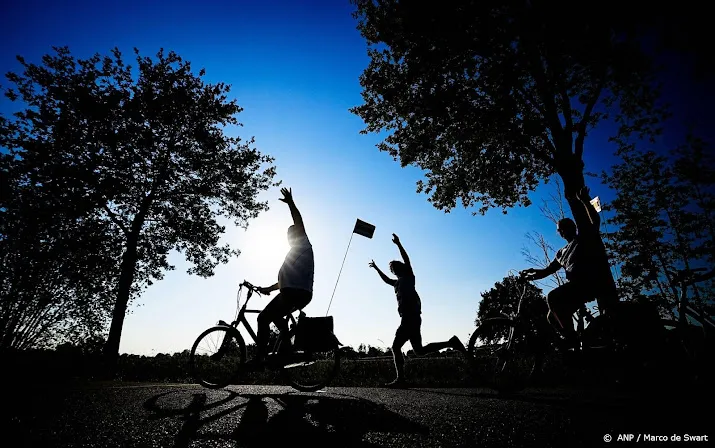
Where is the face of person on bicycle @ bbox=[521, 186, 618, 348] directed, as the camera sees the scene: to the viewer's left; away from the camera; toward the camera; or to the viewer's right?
to the viewer's left

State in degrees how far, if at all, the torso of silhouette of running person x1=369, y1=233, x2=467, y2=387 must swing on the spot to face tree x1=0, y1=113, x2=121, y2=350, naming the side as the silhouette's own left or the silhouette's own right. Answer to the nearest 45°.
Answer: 0° — they already face it

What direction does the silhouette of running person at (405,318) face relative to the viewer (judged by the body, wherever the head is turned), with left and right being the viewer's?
facing to the left of the viewer

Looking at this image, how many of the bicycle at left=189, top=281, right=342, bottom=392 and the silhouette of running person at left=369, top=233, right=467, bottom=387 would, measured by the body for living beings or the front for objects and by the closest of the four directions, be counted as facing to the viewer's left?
2

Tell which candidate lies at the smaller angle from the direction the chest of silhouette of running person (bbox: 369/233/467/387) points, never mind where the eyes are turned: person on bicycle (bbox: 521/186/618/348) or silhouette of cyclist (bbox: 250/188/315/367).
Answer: the silhouette of cyclist

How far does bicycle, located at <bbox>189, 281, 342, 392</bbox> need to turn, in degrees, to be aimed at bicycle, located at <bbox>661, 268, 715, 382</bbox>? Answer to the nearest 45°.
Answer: approximately 135° to its left

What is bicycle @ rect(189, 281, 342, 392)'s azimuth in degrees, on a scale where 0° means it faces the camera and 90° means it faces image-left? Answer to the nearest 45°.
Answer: approximately 90°

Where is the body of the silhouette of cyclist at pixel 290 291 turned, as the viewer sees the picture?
to the viewer's left
